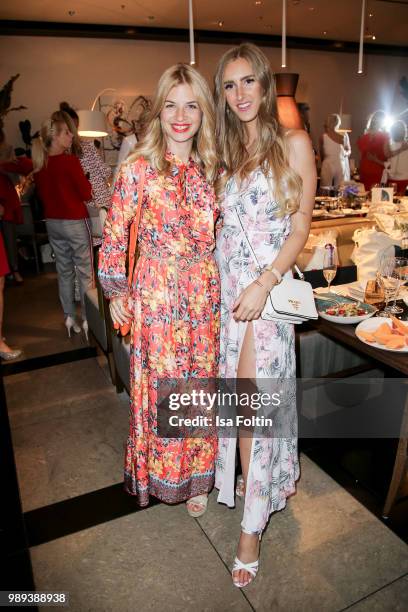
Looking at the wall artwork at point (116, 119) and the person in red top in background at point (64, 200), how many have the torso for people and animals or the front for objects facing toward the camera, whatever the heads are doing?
1

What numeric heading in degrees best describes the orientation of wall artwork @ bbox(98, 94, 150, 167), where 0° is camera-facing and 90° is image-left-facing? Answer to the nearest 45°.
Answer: approximately 0°

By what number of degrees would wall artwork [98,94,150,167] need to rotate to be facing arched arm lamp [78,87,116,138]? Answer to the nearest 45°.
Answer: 0° — it already faces it

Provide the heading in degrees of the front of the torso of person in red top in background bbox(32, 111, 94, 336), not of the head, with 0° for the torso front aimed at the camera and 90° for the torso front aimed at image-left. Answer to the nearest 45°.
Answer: approximately 225°

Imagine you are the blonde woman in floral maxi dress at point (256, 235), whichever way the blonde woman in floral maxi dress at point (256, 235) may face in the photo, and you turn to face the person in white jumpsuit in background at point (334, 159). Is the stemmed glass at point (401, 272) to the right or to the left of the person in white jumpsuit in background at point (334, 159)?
right

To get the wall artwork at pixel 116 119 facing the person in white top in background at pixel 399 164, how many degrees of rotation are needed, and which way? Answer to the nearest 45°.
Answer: approximately 45° to its left

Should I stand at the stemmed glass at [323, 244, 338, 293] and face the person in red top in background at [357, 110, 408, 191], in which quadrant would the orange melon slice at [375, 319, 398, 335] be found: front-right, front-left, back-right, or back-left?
back-right
